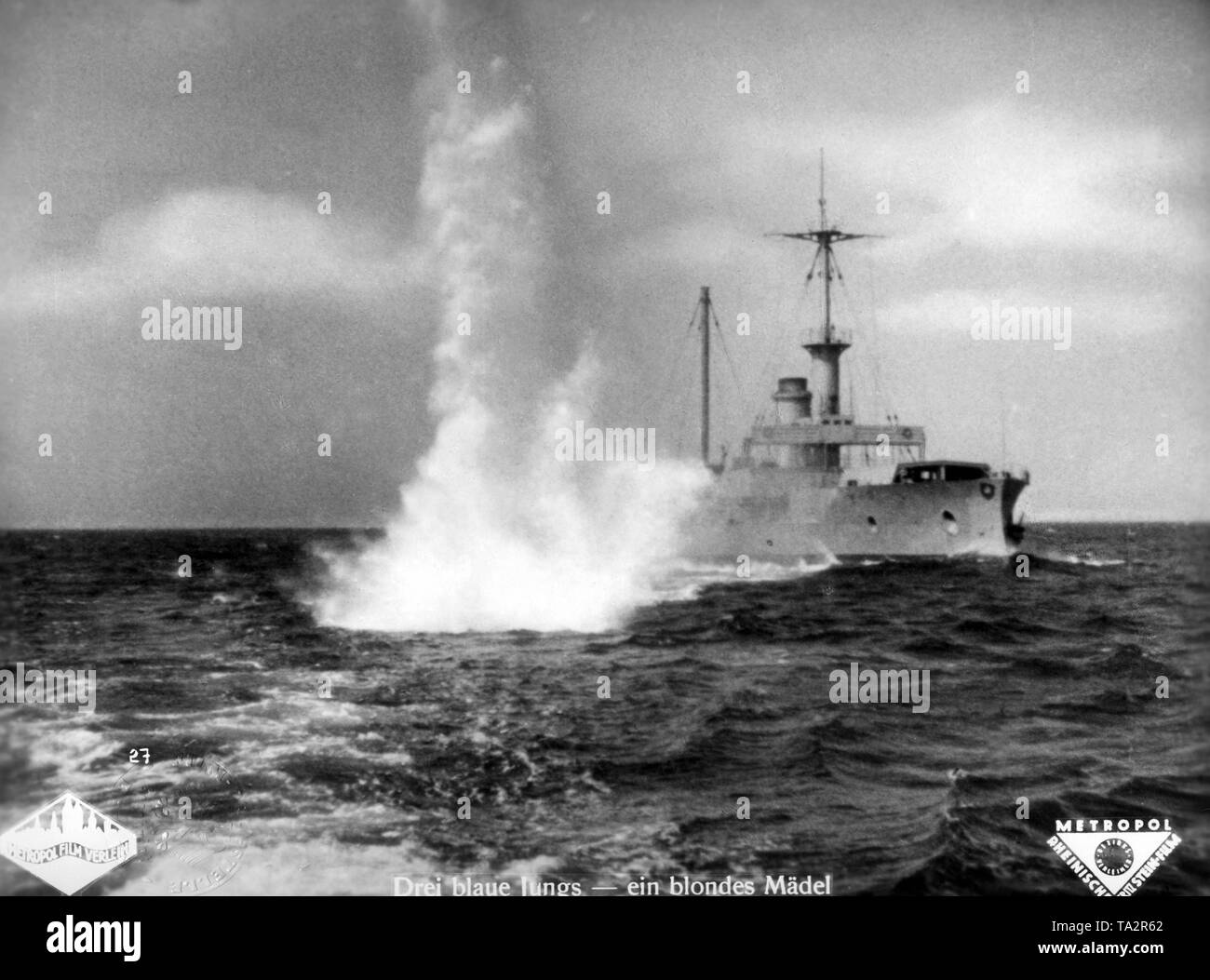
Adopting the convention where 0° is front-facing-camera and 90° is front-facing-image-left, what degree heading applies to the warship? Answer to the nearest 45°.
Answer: approximately 315°
